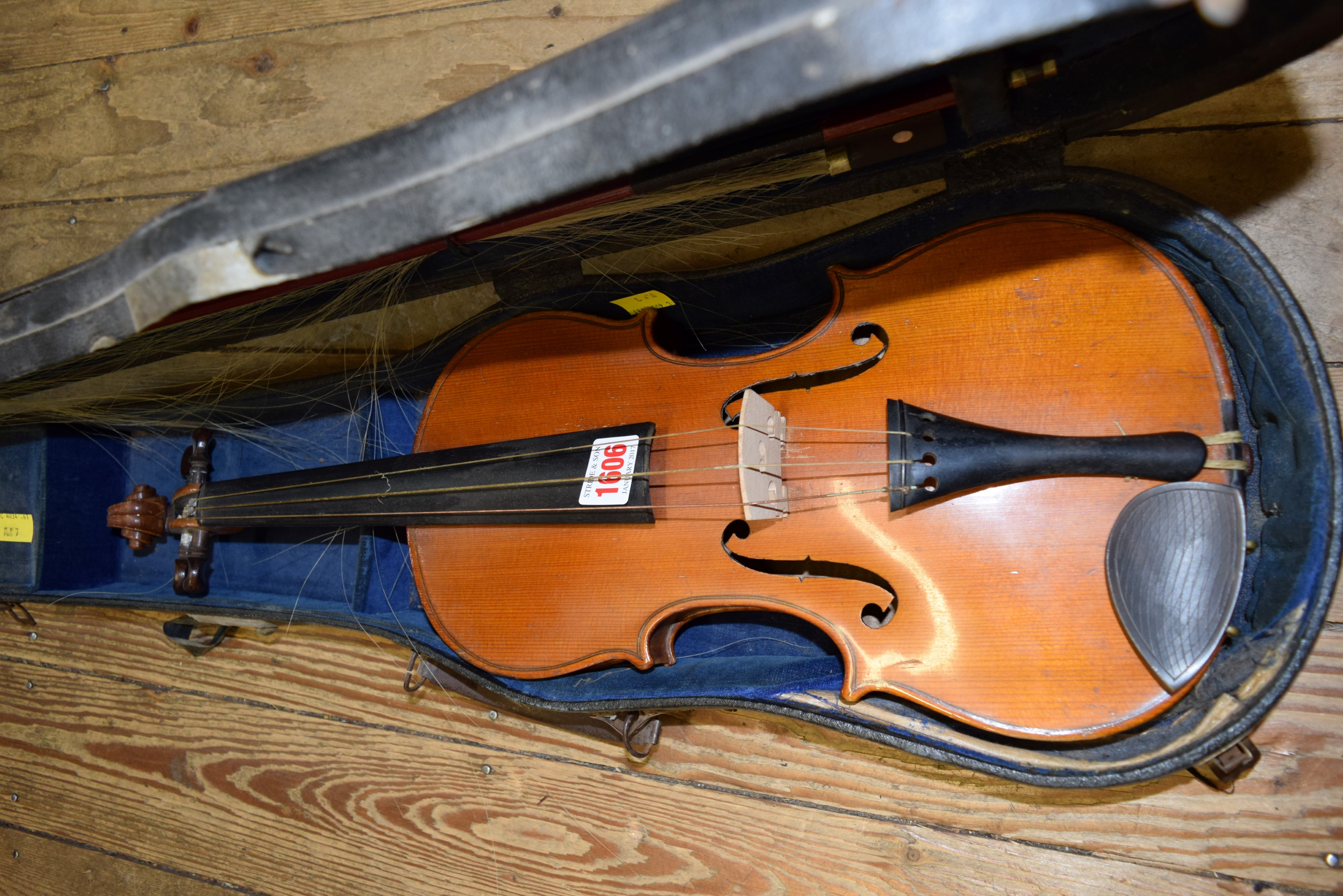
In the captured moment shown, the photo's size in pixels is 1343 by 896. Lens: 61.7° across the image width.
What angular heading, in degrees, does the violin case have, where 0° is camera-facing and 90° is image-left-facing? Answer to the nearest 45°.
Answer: approximately 0°
